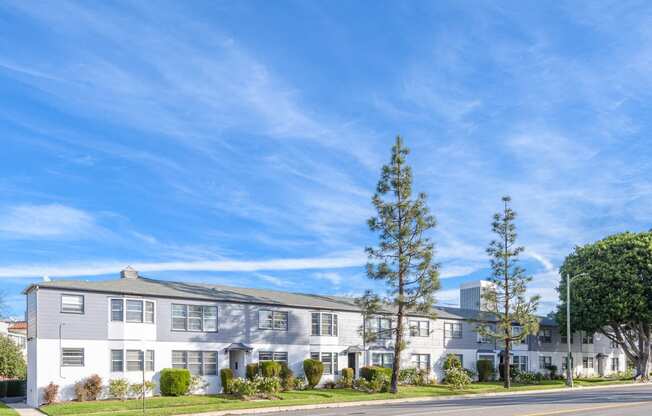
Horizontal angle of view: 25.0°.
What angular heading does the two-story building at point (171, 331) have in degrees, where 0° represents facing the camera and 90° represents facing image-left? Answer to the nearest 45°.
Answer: approximately 315°

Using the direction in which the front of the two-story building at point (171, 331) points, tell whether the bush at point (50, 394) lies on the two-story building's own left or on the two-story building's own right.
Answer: on the two-story building's own right
